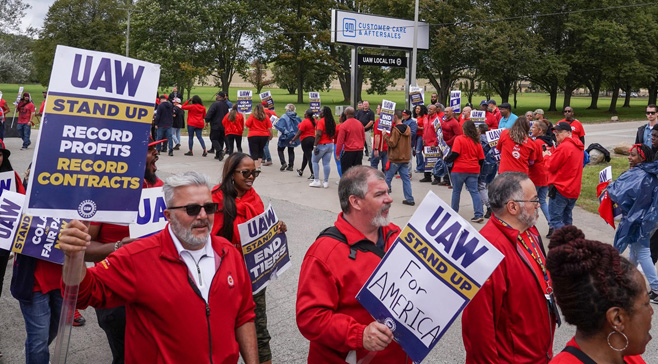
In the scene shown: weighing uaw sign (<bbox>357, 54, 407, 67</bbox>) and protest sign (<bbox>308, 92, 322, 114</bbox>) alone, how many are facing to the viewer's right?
0

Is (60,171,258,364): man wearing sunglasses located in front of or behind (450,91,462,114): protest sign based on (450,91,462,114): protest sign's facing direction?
in front

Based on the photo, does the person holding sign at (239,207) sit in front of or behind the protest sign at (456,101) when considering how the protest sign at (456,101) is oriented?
in front

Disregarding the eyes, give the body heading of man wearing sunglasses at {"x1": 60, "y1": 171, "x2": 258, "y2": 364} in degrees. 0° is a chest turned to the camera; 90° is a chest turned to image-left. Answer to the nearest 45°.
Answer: approximately 315°

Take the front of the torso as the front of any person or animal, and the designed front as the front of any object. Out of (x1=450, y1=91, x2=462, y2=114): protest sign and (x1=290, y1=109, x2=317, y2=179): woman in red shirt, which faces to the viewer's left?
the woman in red shirt

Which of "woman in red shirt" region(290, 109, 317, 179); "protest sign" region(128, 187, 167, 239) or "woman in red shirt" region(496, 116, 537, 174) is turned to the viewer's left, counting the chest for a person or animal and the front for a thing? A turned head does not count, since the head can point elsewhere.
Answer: "woman in red shirt" region(290, 109, 317, 179)
